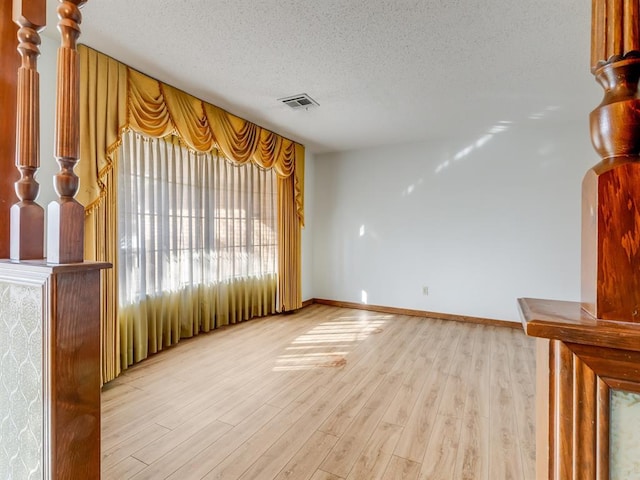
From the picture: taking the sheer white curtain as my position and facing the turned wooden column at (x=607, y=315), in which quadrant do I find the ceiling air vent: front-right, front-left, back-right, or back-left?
front-left

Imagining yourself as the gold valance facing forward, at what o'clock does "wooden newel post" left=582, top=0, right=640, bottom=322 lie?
The wooden newel post is roughly at 1 o'clock from the gold valance.

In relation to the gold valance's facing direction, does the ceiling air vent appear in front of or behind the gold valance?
in front

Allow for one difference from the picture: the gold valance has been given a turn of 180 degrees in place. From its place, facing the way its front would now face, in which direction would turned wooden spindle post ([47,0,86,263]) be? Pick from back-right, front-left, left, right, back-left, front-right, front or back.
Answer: back-left

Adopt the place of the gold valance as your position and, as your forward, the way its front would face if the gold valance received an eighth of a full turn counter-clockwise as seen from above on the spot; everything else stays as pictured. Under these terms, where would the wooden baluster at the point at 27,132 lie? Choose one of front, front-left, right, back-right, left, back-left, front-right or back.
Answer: right

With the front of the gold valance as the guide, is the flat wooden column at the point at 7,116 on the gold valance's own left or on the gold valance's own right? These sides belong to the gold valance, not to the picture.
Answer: on the gold valance's own right
